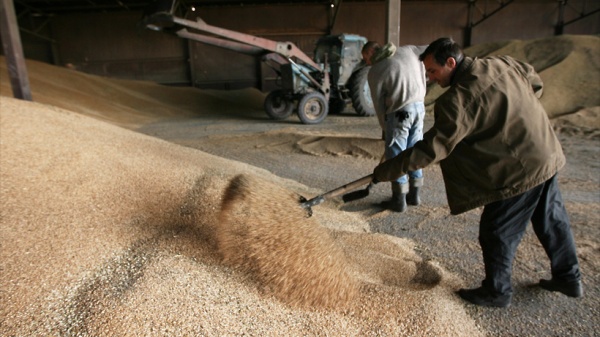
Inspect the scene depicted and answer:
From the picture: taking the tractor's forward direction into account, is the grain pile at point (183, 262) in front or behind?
in front

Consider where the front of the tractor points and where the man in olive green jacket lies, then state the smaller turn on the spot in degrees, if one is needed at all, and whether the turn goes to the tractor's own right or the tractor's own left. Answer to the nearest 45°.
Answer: approximately 45° to the tractor's own left

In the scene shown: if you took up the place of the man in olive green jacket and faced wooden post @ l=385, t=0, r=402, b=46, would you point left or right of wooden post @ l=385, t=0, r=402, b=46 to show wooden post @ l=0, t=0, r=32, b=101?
left

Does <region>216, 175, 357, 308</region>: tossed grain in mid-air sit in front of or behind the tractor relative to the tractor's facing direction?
in front

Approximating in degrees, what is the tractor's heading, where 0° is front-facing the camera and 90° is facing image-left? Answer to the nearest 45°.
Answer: approximately 45°

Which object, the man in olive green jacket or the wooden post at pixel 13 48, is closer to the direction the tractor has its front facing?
the wooden post

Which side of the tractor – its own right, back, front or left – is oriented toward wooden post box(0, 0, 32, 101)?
front

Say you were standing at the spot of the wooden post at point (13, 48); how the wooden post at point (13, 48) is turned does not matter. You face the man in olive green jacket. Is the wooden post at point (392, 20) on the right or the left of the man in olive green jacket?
left
